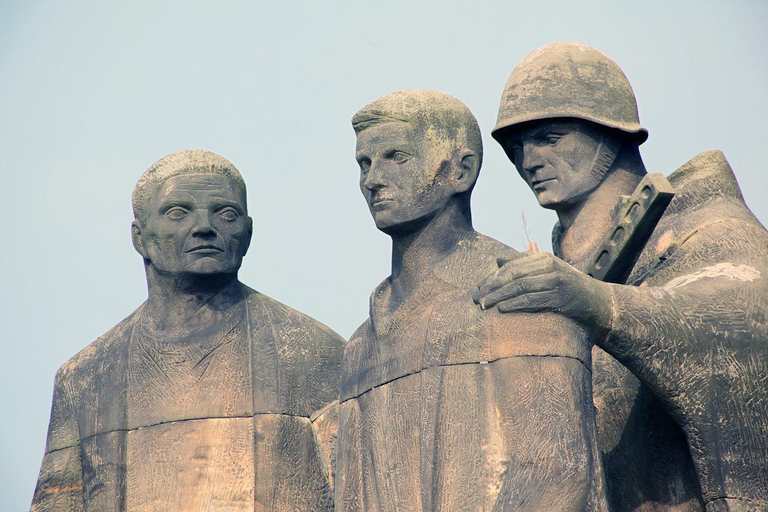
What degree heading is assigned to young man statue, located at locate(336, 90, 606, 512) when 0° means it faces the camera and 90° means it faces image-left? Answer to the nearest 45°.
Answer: approximately 45°

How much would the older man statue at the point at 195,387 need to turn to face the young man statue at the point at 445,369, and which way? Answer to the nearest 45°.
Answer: approximately 45° to its left

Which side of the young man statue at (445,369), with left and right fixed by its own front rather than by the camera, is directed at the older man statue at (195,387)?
right

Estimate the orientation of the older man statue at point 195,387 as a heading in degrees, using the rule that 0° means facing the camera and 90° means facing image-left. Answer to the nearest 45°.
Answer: approximately 0°
